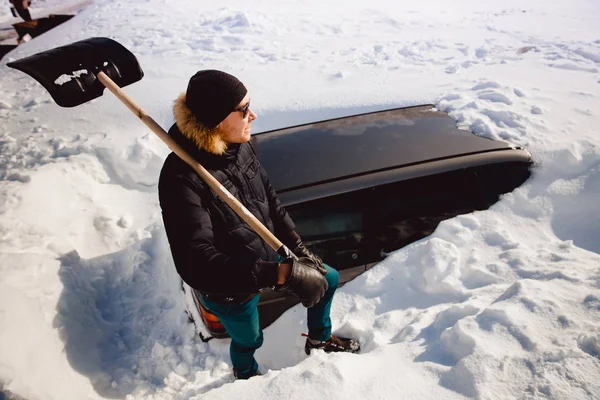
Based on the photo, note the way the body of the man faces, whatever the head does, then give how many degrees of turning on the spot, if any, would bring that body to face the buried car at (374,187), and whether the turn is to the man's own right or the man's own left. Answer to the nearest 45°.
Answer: approximately 90° to the man's own left

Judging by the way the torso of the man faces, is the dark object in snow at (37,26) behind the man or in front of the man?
behind

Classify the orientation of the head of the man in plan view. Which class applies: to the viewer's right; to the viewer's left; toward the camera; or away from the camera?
to the viewer's right

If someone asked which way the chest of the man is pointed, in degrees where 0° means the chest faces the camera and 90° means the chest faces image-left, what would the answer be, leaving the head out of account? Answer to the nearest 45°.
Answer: approximately 315°
